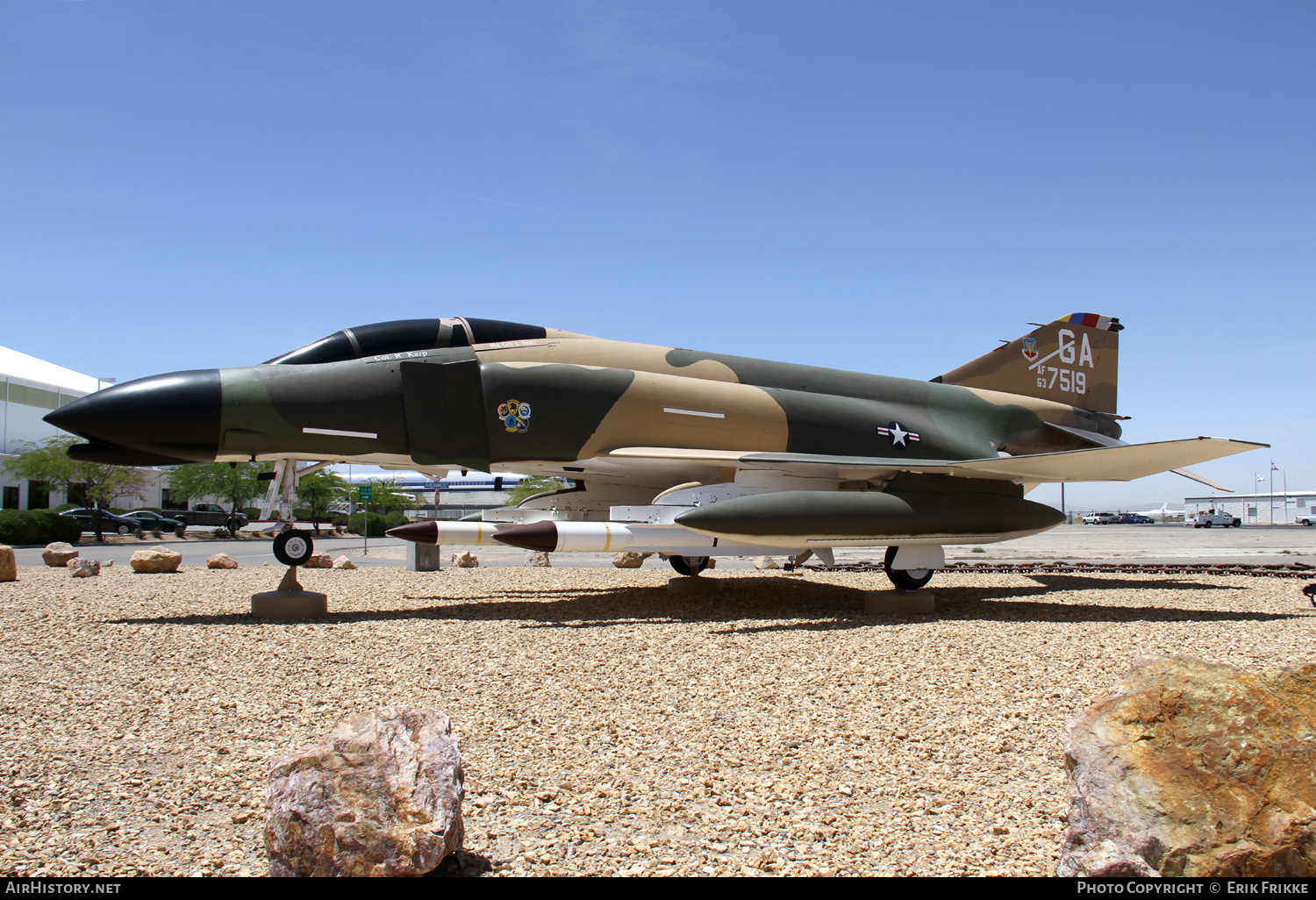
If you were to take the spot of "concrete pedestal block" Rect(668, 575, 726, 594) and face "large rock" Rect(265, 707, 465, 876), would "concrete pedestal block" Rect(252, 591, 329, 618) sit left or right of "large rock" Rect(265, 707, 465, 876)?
right

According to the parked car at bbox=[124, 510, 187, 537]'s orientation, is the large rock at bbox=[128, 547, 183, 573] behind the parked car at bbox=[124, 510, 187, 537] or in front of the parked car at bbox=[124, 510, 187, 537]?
in front

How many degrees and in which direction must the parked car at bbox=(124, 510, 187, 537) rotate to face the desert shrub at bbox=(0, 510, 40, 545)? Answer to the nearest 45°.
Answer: approximately 45° to its right
